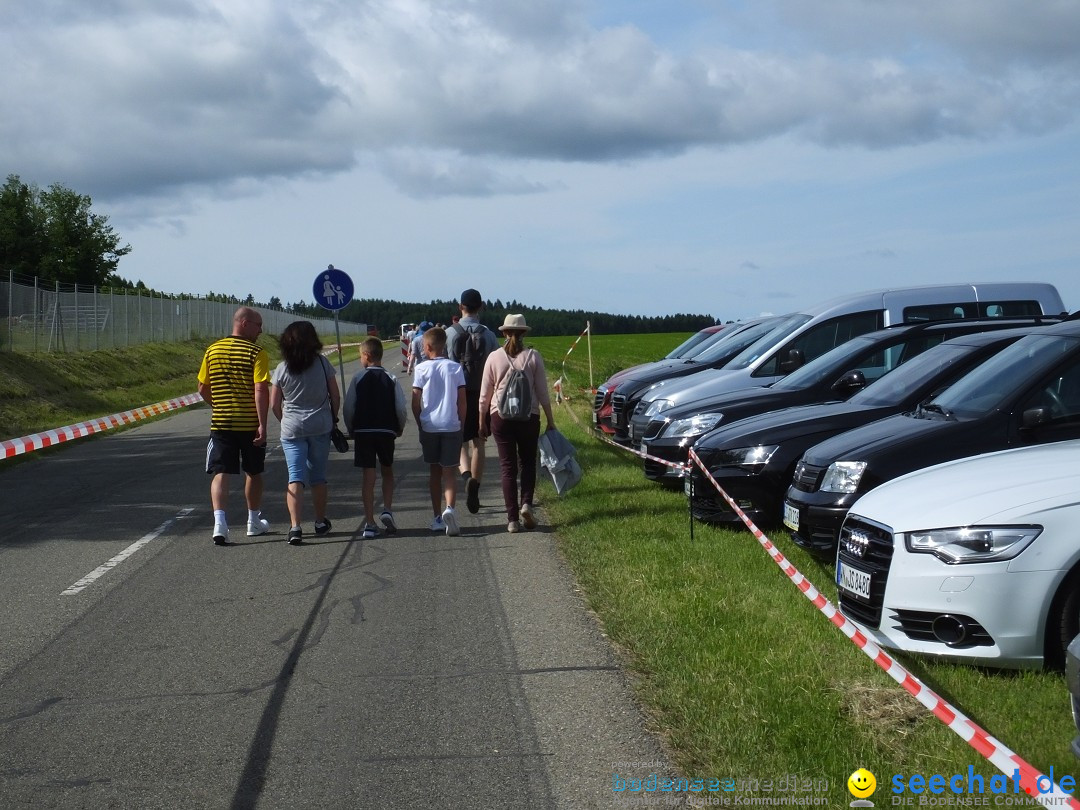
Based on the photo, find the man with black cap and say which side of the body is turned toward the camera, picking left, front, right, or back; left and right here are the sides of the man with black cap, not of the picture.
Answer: back

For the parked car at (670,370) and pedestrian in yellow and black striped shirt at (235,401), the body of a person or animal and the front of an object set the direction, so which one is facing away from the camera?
the pedestrian in yellow and black striped shirt

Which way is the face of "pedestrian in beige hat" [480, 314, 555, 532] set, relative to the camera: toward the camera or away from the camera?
away from the camera

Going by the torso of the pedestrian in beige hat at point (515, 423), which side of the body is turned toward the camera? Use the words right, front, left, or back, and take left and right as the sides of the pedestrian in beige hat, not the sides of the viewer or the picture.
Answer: back

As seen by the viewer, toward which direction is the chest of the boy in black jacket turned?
away from the camera

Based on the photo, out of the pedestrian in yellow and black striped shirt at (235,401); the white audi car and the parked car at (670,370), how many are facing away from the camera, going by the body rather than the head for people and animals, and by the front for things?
1

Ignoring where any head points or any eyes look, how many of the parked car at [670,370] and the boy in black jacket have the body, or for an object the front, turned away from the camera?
1

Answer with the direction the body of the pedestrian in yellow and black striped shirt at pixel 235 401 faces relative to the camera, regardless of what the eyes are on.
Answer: away from the camera

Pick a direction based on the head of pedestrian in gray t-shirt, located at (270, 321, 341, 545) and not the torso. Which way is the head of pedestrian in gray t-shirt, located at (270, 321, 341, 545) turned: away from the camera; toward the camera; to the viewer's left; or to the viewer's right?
away from the camera

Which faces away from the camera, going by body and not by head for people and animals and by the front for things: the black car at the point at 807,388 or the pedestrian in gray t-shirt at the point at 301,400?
the pedestrian in gray t-shirt

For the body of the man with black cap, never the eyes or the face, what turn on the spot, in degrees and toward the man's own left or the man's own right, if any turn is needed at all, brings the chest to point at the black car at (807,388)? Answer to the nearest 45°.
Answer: approximately 90° to the man's own right

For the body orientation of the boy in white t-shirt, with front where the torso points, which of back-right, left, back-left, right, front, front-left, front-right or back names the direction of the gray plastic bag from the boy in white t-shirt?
right

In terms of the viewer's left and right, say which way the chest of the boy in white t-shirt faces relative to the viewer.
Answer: facing away from the viewer
